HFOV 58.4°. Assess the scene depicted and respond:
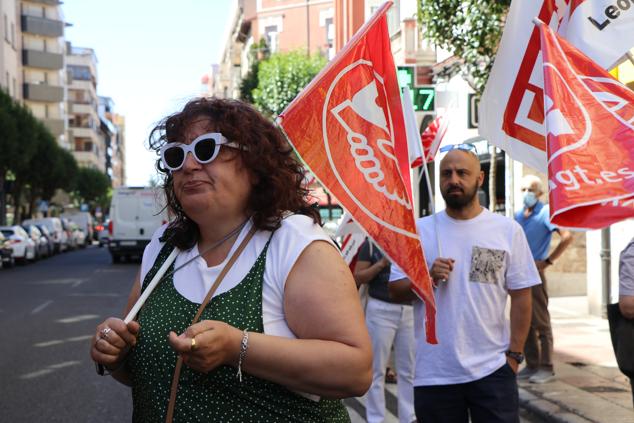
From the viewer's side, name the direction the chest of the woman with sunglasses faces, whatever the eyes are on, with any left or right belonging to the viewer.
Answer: facing the viewer and to the left of the viewer

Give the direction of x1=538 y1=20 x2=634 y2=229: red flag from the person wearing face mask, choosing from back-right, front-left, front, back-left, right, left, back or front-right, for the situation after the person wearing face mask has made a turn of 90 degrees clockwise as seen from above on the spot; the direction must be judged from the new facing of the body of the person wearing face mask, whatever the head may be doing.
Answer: back-left

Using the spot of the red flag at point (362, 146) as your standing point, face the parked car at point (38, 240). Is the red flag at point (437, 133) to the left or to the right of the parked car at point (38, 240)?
right

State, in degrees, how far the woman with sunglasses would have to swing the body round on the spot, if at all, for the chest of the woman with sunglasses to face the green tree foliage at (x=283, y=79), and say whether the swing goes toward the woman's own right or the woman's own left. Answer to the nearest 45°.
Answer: approximately 135° to the woman's own right

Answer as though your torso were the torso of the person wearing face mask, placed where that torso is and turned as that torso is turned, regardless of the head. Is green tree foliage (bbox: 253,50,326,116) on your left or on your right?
on your right

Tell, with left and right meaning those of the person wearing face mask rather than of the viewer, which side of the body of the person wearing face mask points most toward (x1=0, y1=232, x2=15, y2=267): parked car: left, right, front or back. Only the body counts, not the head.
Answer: right

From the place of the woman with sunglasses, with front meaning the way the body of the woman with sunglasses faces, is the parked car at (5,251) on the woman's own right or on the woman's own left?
on the woman's own right
